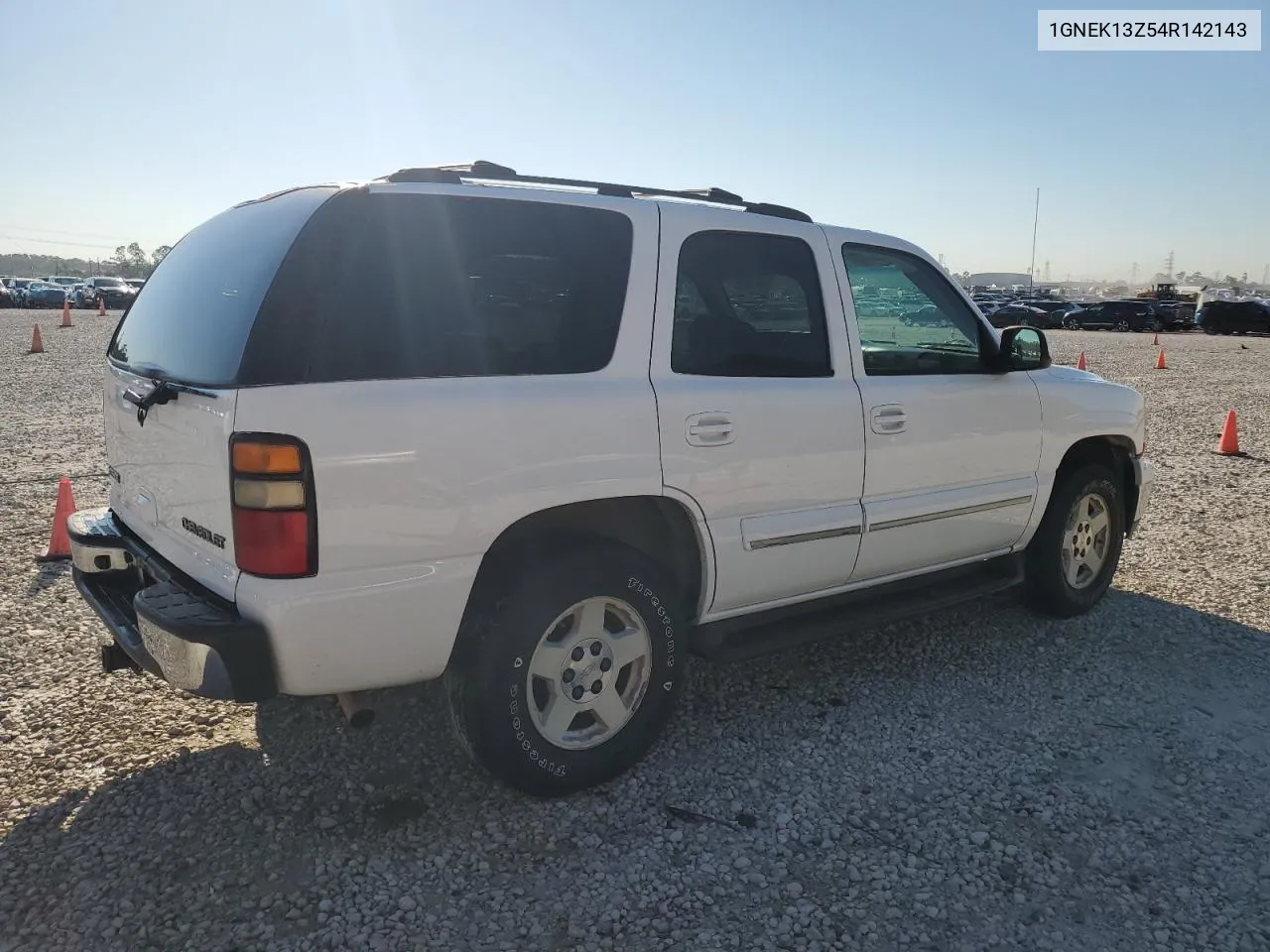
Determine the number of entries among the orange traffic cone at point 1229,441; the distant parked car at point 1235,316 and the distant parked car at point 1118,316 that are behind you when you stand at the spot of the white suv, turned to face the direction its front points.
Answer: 0

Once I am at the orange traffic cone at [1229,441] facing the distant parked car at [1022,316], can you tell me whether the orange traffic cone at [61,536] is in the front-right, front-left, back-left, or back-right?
back-left

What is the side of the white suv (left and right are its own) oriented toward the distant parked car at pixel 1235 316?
front

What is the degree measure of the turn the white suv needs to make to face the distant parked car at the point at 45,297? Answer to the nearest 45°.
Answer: approximately 90° to its left

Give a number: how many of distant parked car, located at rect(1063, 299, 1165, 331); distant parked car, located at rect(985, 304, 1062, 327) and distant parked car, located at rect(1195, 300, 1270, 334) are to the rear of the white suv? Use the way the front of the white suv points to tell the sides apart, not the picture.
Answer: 0

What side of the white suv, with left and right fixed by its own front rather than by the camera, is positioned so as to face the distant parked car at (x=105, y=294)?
left

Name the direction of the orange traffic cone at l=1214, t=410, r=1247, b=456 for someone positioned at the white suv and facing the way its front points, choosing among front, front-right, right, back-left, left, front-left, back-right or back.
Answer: front

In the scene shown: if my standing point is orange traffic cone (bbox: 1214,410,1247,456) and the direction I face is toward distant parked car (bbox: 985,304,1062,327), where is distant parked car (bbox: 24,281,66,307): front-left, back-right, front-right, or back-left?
front-left

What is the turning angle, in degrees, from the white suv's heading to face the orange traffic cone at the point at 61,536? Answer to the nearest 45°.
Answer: approximately 90° to its left

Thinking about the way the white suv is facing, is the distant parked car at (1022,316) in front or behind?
in front

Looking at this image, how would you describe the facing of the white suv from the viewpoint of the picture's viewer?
facing away from the viewer and to the right of the viewer

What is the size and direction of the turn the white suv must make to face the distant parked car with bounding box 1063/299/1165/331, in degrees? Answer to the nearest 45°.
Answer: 0° — it already faces it
